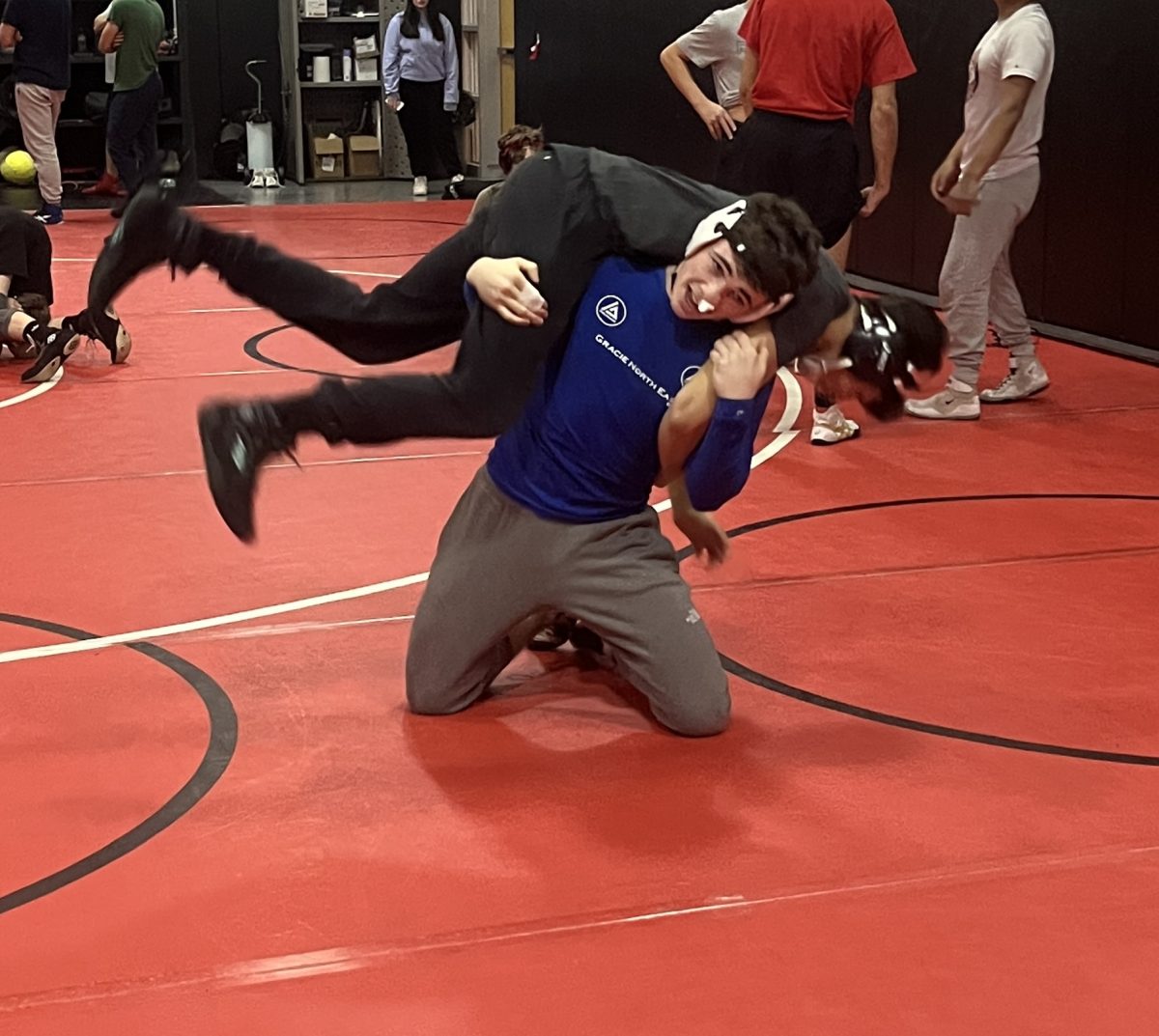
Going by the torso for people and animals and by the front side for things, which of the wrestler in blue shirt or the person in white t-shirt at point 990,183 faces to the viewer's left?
the person in white t-shirt

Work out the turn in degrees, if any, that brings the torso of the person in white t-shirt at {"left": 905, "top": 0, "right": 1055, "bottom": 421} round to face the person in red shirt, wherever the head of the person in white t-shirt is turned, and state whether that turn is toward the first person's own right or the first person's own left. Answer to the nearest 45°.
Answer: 0° — they already face them

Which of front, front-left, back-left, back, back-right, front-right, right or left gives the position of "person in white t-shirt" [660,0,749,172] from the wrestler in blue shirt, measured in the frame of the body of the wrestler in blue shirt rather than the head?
back

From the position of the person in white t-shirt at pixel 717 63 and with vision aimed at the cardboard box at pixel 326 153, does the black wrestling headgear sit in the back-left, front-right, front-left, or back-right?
back-left

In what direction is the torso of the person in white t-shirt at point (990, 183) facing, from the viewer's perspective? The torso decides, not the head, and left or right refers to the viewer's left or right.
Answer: facing to the left of the viewer

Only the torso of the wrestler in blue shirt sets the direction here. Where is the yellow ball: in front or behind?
behind

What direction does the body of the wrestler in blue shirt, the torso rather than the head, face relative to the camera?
toward the camera

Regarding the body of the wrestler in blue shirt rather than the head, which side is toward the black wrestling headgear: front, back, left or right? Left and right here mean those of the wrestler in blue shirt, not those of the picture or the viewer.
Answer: left

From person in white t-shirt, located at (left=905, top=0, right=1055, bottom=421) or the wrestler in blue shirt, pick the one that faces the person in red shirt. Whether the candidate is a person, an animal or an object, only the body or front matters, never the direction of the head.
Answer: the person in white t-shirt

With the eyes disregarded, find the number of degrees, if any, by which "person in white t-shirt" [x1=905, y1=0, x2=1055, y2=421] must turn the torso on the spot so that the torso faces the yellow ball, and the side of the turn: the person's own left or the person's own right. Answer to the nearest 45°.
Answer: approximately 45° to the person's own right

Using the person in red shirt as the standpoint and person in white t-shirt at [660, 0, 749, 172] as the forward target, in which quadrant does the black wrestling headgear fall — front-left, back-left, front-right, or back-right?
back-left

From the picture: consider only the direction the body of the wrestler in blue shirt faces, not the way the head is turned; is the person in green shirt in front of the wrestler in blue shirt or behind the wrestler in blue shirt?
behind

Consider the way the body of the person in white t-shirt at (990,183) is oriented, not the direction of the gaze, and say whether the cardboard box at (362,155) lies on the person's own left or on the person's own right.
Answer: on the person's own right

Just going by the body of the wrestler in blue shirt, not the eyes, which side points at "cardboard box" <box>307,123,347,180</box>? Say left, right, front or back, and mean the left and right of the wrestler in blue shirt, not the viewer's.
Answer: back
